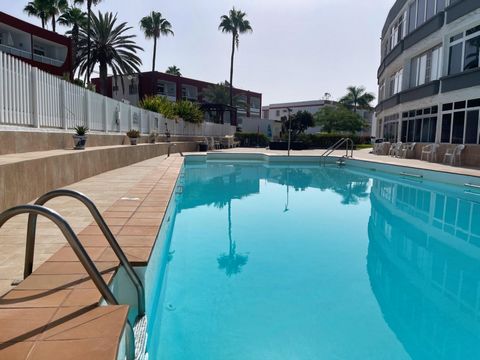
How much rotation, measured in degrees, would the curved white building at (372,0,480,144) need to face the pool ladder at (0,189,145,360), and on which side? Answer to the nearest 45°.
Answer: approximately 45° to its left

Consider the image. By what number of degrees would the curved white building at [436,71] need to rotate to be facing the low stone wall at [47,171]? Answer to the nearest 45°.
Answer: approximately 45° to its left

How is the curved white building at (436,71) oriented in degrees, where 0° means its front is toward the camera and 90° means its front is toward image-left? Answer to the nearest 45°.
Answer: approximately 45°

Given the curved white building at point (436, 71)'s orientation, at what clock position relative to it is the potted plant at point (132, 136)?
The potted plant is roughly at 12 o'clock from the curved white building.

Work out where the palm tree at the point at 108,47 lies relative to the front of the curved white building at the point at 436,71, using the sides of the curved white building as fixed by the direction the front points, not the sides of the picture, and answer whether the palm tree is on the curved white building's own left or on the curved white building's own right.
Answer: on the curved white building's own right

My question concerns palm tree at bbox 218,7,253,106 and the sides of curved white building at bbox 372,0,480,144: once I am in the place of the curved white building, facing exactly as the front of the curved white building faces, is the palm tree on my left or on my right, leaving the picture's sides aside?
on my right

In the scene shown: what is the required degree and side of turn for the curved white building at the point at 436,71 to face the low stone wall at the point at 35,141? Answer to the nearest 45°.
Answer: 0° — it already faces it

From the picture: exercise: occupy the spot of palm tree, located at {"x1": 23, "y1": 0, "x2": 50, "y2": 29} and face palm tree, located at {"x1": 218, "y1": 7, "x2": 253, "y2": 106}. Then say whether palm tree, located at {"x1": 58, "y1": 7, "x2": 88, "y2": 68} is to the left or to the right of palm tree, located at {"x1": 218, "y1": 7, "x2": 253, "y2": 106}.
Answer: right

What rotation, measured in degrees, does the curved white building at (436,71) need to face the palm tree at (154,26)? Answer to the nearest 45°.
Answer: approximately 90° to its right
